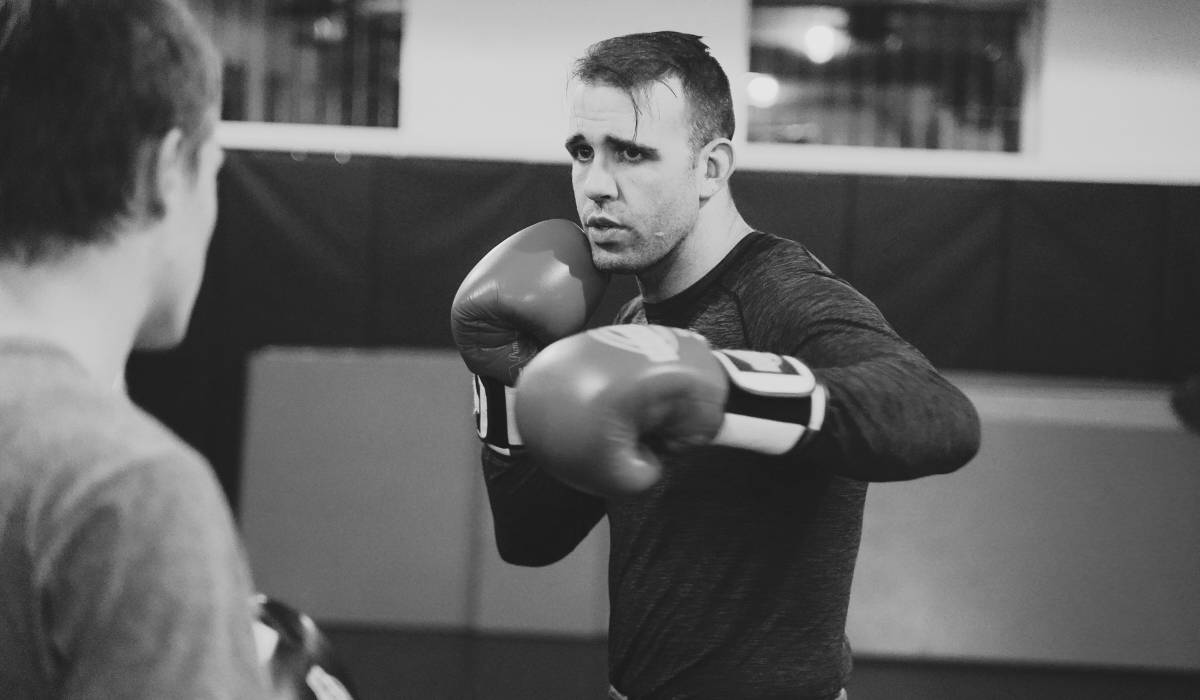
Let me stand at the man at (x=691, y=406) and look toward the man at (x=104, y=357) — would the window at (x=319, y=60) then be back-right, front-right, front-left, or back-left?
back-right

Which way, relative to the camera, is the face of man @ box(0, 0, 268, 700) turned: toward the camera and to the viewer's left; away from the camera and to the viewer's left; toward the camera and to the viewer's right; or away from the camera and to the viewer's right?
away from the camera and to the viewer's right

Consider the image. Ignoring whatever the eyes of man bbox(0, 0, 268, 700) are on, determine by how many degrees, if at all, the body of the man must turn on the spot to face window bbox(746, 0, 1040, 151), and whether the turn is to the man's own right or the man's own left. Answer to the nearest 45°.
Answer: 0° — they already face it

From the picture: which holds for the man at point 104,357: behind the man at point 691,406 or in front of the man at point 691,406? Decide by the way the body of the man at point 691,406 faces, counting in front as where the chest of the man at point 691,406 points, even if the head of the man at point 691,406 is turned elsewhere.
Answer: in front

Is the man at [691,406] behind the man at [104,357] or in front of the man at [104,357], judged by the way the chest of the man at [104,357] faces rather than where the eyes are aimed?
in front

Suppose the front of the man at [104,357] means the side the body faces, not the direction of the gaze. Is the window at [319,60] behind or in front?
in front

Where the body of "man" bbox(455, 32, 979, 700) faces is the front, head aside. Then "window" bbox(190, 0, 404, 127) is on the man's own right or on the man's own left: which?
on the man's own right

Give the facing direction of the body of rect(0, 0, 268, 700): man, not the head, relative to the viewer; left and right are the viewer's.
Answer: facing away from the viewer and to the right of the viewer

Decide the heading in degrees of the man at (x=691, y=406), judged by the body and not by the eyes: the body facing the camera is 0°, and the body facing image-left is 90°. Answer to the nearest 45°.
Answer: approximately 45°

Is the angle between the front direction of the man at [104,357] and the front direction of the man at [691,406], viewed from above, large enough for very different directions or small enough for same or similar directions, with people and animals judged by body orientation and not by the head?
very different directions
